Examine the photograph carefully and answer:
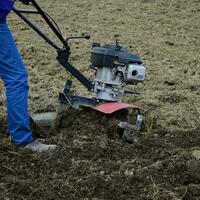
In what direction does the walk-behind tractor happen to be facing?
to the viewer's right

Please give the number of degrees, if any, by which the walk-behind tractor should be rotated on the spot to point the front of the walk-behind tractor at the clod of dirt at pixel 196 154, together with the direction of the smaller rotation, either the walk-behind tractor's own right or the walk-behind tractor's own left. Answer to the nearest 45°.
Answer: approximately 45° to the walk-behind tractor's own right

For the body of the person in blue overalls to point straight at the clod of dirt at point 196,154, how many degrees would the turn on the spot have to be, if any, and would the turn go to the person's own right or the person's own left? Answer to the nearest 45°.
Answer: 0° — they already face it

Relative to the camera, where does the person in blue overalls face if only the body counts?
to the viewer's right

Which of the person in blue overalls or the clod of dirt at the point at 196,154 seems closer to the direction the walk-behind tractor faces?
the clod of dirt

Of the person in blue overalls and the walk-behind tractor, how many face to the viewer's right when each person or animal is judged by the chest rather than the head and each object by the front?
2
